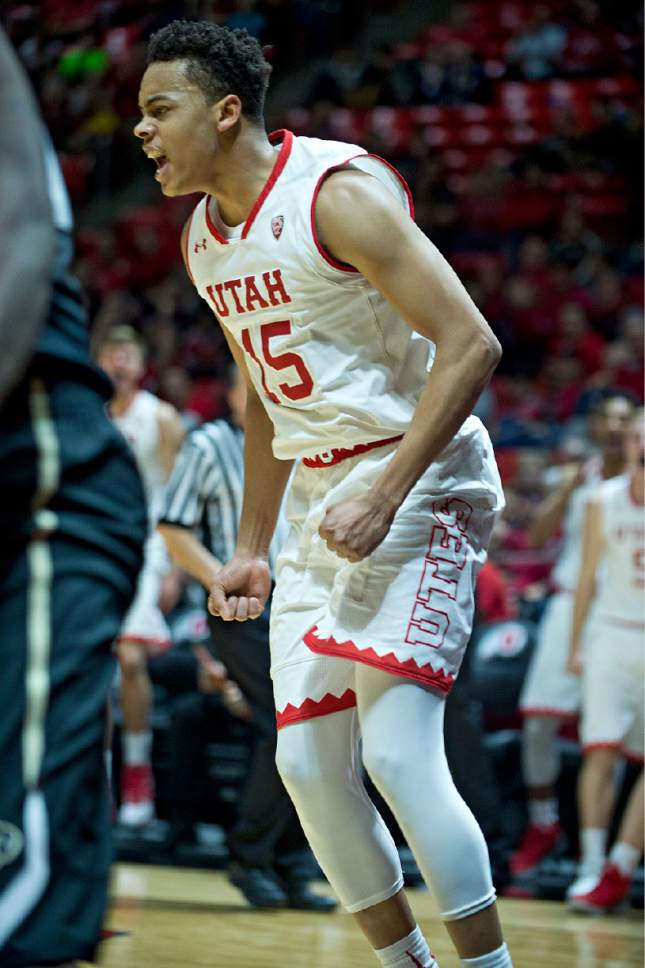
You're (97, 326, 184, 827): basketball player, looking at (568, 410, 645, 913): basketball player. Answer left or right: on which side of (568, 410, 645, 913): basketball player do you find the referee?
right

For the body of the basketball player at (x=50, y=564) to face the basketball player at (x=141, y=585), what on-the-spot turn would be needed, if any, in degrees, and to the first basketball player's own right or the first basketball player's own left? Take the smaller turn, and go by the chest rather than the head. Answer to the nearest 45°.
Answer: approximately 90° to the first basketball player's own right

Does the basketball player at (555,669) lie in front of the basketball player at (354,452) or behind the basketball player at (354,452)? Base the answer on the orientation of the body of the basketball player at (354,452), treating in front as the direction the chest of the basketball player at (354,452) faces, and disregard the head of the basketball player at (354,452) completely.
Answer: behind

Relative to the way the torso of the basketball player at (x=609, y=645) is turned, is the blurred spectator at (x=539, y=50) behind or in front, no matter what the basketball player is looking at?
behind

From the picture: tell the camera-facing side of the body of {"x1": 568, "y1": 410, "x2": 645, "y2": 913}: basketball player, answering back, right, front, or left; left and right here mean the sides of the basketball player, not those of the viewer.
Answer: front

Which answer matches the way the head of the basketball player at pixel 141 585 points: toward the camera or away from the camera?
toward the camera

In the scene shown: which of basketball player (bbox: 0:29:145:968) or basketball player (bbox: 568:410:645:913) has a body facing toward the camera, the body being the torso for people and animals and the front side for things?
basketball player (bbox: 568:410:645:913)

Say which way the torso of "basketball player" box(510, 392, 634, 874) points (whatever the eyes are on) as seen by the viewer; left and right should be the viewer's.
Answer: facing the viewer and to the left of the viewer

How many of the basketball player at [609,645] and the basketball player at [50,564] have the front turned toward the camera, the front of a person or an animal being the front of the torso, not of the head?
1
